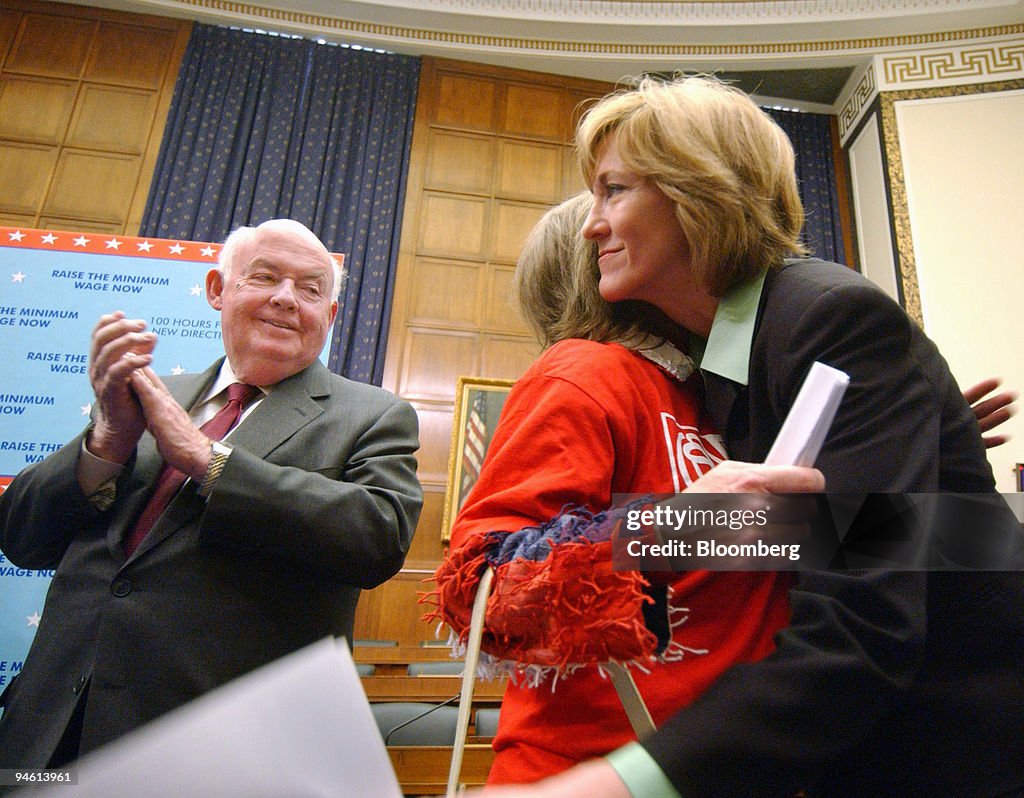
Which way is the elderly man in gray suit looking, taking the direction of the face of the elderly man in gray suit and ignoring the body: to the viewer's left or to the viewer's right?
to the viewer's right

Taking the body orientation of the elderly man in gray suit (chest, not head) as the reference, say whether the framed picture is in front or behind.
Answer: behind

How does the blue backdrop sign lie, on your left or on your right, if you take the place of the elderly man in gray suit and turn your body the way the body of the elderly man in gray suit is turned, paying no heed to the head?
on your right

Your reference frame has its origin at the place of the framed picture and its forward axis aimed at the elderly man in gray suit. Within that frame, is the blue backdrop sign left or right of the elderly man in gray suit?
right
